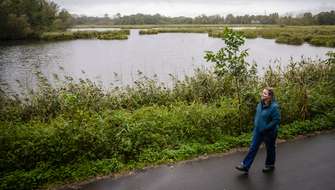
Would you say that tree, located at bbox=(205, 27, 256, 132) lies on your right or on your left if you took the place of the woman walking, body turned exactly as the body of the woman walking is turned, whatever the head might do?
on your right

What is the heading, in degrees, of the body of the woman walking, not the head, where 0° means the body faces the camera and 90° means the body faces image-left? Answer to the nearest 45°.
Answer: approximately 45°
